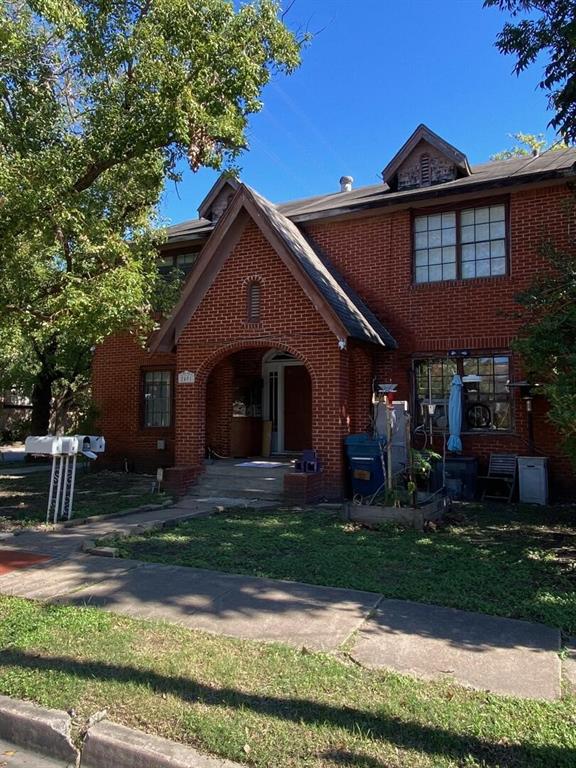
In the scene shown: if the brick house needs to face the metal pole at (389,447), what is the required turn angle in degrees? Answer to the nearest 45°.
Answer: approximately 45° to its left

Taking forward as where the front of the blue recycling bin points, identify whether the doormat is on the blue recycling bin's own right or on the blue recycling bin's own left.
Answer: on the blue recycling bin's own right

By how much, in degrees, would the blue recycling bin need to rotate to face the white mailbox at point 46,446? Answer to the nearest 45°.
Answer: approximately 45° to its right

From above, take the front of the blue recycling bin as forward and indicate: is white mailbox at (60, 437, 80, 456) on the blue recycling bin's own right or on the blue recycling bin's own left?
on the blue recycling bin's own right

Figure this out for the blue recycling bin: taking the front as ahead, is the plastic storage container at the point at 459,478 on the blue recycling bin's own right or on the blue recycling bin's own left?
on the blue recycling bin's own left

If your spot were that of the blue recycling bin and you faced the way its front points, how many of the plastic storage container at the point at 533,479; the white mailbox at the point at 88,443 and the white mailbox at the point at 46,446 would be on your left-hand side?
1

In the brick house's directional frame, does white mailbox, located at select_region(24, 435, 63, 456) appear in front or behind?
in front

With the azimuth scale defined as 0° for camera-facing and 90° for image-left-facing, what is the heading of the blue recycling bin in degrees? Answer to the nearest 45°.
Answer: approximately 0°

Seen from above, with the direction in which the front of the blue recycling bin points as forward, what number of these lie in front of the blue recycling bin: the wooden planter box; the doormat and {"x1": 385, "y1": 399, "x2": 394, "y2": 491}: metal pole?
2

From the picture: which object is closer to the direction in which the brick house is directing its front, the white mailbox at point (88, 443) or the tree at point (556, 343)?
the white mailbox

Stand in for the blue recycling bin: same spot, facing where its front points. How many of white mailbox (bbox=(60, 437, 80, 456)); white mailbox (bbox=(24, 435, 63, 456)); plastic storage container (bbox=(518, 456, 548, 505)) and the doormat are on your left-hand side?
1
